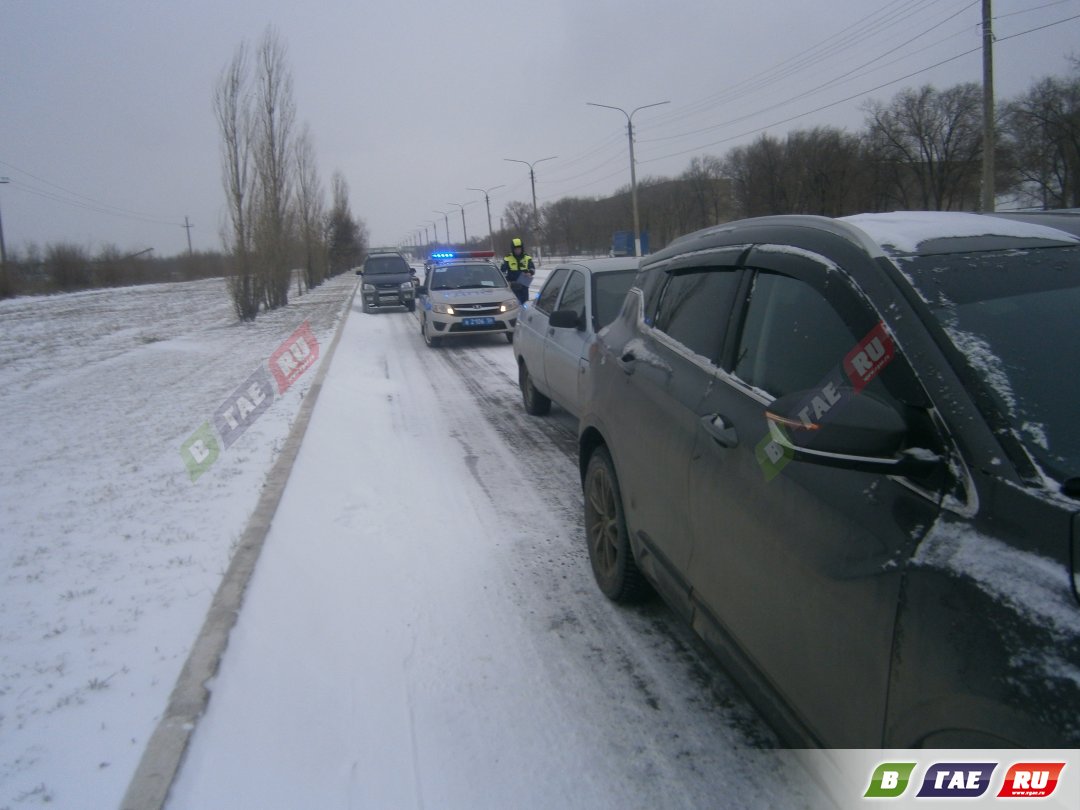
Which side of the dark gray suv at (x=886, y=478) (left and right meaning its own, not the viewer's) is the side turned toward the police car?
back

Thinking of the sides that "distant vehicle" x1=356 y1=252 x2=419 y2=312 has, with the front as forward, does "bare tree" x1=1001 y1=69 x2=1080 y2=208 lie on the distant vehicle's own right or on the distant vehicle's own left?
on the distant vehicle's own left

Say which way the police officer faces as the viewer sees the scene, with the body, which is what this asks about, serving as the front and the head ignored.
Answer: toward the camera

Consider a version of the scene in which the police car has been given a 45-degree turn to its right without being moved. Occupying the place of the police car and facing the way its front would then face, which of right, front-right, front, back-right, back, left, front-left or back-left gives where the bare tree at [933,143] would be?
back

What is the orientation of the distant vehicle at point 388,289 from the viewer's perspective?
toward the camera

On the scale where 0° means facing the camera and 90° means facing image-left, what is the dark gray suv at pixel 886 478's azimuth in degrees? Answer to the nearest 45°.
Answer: approximately 315°

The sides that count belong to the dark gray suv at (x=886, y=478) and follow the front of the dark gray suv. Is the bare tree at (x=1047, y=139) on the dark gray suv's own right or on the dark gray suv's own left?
on the dark gray suv's own left

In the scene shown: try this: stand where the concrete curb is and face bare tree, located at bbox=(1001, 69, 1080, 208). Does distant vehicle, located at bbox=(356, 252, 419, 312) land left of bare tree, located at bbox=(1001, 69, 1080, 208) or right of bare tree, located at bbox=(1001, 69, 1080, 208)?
left

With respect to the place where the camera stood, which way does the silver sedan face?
facing the viewer and to the right of the viewer

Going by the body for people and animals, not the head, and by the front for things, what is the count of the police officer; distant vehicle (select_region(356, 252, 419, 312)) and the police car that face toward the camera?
3

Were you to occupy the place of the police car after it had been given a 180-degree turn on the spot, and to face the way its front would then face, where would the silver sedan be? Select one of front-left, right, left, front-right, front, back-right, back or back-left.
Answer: back

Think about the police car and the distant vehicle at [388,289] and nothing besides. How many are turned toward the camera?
2

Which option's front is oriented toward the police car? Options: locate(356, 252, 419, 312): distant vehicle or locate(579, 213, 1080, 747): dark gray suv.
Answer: the distant vehicle
